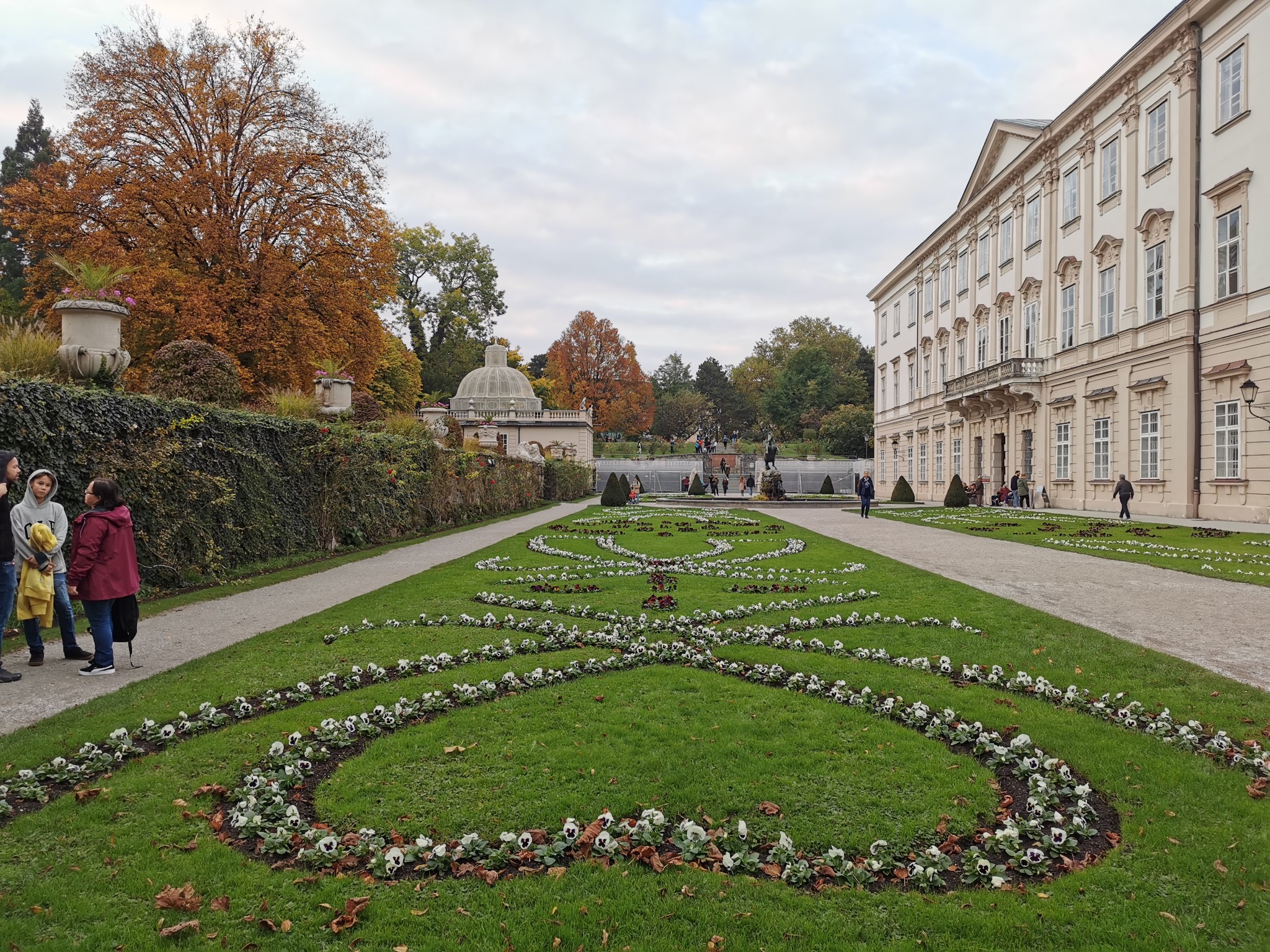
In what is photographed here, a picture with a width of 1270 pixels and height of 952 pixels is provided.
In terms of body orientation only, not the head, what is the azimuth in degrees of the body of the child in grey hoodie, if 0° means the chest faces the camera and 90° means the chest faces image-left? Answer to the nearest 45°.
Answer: approximately 0°

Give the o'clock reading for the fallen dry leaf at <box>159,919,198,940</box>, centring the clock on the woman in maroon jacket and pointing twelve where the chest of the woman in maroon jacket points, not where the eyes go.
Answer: The fallen dry leaf is roughly at 9 o'clock from the woman in maroon jacket.

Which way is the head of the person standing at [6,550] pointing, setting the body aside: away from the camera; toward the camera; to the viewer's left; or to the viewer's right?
to the viewer's right

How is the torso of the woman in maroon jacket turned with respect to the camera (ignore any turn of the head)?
to the viewer's left

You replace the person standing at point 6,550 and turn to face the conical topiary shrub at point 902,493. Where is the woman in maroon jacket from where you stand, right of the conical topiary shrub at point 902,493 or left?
right

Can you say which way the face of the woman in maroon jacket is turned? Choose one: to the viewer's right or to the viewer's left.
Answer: to the viewer's left

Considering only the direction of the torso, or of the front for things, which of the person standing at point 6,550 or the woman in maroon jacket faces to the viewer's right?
the person standing

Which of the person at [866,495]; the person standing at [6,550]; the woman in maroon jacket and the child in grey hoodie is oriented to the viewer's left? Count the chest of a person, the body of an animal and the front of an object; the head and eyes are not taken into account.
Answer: the woman in maroon jacket

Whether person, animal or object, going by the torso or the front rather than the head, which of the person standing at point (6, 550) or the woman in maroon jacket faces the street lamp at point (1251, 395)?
the person standing

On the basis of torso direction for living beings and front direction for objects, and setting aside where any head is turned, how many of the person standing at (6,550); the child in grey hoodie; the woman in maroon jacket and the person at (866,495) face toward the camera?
2

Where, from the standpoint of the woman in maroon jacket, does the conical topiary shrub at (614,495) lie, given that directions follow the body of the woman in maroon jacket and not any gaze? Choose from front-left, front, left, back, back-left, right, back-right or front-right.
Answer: back-right

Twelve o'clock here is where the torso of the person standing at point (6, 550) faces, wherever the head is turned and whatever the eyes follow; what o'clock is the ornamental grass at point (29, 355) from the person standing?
The ornamental grass is roughly at 9 o'clock from the person standing.

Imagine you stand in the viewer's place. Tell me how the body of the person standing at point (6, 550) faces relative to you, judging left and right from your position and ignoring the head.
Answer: facing to the right of the viewer
